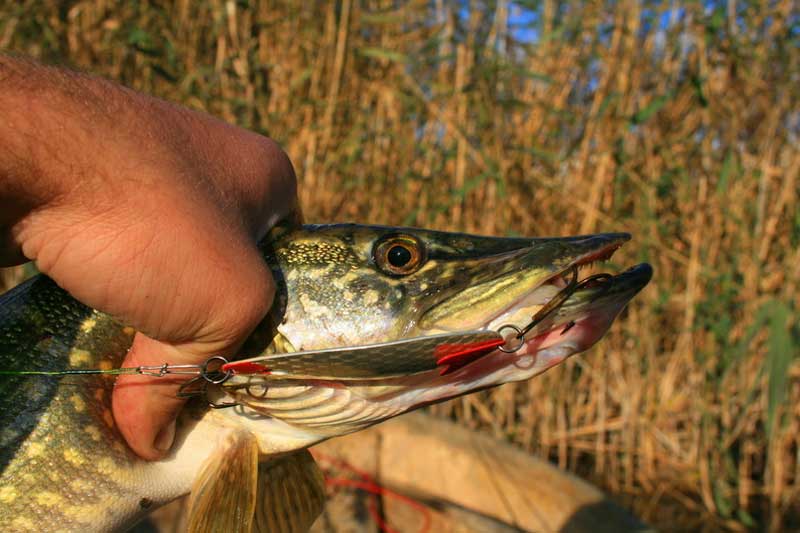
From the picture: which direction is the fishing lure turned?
to the viewer's left

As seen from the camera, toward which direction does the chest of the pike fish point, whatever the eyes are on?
to the viewer's right
